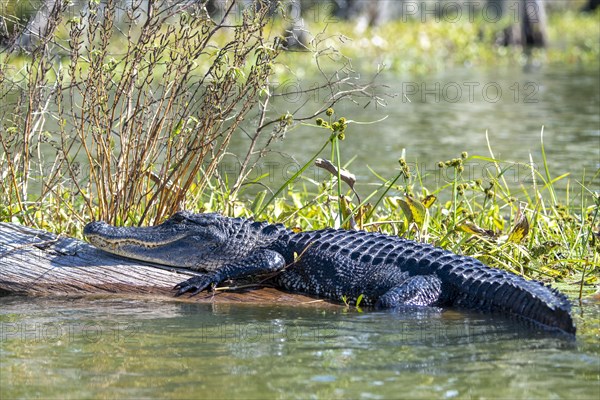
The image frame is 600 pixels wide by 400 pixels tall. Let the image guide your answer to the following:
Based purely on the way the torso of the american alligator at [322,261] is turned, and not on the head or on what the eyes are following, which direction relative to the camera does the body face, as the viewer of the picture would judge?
to the viewer's left
